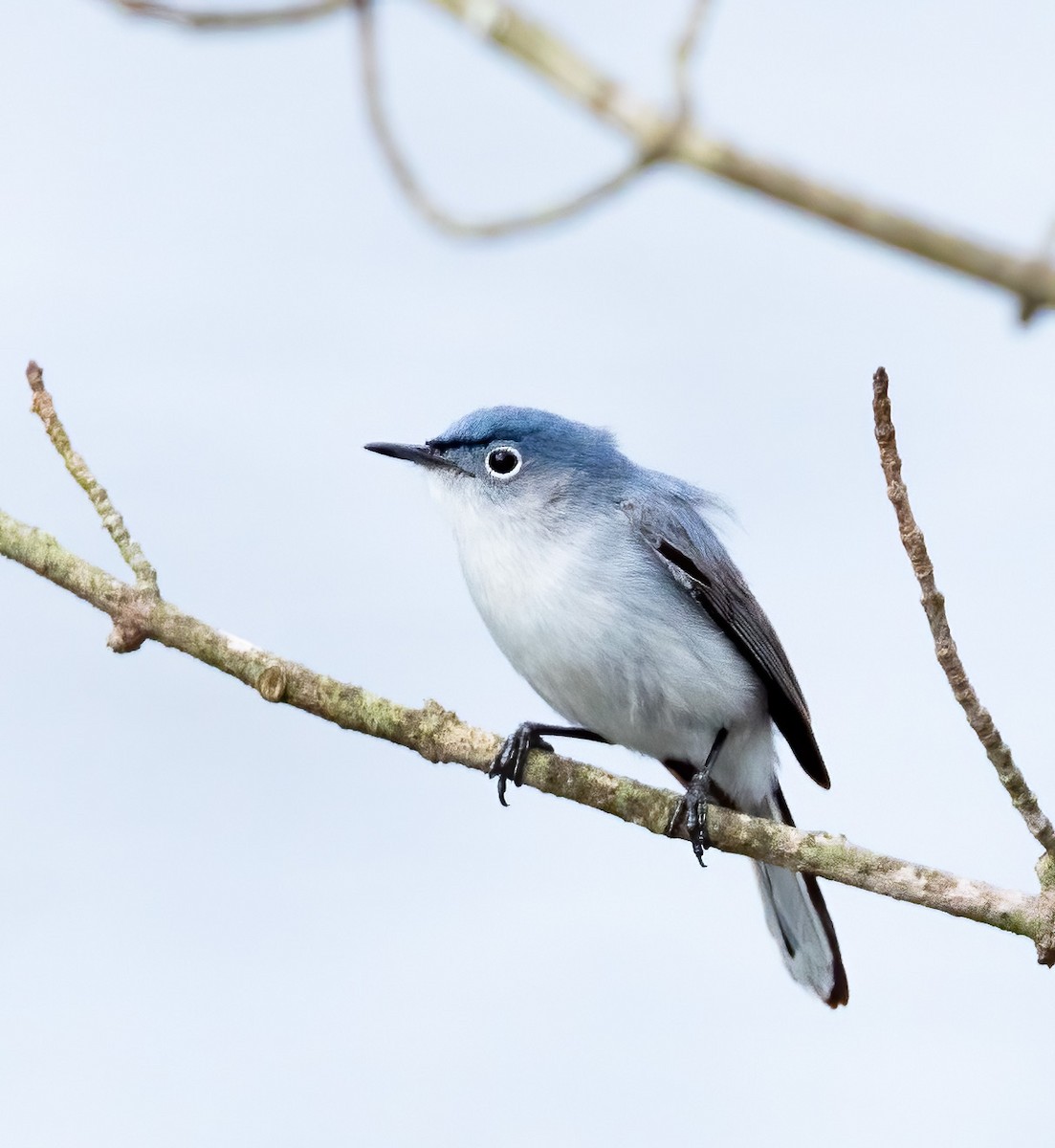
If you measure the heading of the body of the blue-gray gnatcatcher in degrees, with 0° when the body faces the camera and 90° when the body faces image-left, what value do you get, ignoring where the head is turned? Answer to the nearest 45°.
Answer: approximately 45°
